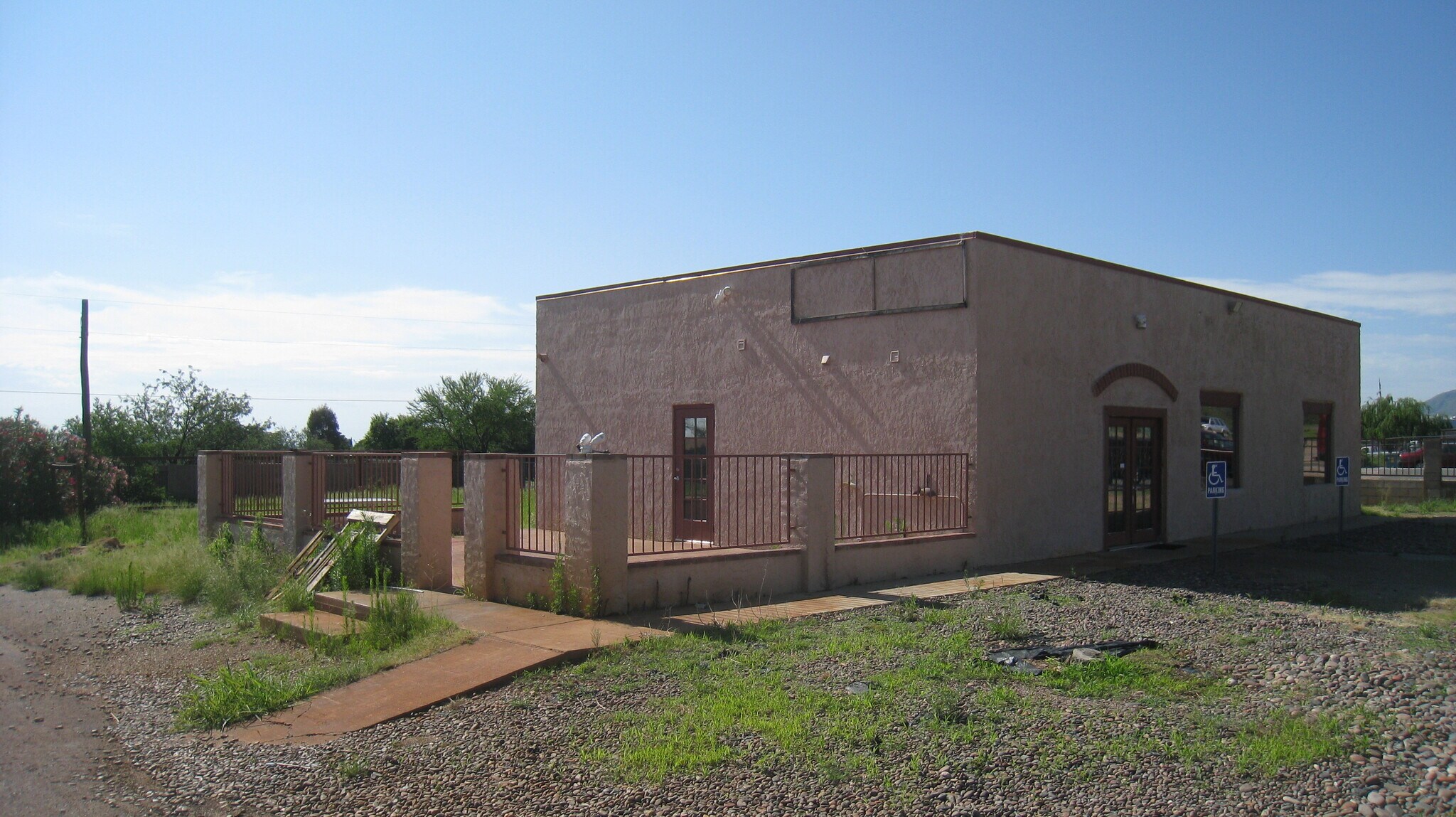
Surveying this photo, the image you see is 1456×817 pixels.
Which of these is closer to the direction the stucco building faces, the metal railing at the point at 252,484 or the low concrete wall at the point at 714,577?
the low concrete wall

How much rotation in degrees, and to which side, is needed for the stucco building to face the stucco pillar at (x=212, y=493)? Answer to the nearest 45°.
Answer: approximately 135° to its right

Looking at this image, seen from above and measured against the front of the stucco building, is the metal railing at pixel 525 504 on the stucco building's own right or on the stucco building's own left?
on the stucco building's own right

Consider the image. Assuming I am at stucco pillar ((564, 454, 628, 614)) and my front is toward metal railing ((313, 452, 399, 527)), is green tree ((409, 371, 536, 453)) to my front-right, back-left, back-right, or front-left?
front-right

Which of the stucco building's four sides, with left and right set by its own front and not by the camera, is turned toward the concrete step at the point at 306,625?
right

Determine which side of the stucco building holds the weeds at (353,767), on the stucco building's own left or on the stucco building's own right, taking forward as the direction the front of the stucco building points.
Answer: on the stucco building's own right

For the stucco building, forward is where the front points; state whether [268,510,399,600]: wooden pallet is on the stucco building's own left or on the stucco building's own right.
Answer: on the stucco building's own right

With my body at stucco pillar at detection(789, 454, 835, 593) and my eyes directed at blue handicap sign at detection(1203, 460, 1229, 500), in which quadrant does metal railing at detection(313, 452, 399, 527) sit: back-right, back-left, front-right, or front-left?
back-left

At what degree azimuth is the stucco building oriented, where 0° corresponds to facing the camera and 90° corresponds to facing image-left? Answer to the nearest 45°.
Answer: approximately 315°

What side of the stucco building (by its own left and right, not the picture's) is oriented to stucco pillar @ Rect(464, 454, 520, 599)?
right
